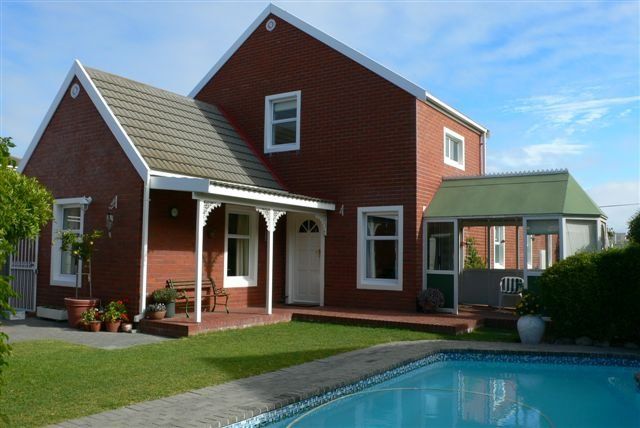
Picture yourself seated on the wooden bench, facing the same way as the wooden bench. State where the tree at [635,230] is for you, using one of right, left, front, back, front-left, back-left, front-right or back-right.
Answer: front-left

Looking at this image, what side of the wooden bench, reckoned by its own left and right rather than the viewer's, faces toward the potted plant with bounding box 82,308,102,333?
right

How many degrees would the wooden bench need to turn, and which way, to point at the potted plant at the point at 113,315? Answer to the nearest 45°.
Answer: approximately 90° to its right

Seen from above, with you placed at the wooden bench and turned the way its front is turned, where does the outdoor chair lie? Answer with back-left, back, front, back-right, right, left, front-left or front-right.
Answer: front-left

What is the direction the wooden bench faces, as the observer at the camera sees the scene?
facing the viewer and to the right of the viewer

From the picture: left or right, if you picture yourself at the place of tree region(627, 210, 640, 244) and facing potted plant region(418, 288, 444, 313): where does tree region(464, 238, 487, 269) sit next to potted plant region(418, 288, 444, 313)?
right

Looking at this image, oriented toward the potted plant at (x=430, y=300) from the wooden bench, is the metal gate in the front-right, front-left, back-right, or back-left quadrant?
back-left

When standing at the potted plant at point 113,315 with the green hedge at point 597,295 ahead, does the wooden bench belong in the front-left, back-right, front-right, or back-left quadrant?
front-left

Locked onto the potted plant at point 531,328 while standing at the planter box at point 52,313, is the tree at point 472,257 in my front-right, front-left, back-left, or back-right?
front-left

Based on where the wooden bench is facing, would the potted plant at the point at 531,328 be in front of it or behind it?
in front
